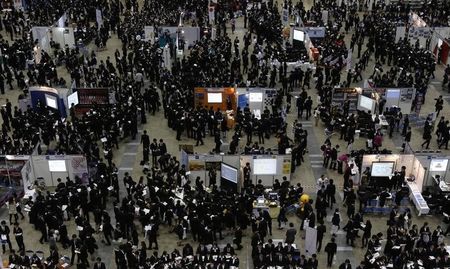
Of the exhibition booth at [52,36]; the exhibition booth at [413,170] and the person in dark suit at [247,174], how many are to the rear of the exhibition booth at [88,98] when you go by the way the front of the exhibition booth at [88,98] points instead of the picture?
1

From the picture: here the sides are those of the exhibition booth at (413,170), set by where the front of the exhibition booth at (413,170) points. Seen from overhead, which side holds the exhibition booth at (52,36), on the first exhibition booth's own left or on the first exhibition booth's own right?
on the first exhibition booth's own right

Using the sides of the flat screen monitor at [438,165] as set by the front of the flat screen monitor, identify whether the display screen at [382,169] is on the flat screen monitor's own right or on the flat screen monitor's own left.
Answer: on the flat screen monitor's own right

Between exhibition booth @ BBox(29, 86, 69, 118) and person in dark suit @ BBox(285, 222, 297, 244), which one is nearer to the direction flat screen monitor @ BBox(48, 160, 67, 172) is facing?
the person in dark suit

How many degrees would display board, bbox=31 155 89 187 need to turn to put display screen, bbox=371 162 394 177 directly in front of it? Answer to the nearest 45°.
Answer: approximately 90° to its left

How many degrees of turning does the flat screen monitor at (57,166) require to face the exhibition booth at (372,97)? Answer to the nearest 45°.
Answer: approximately 90° to its left
